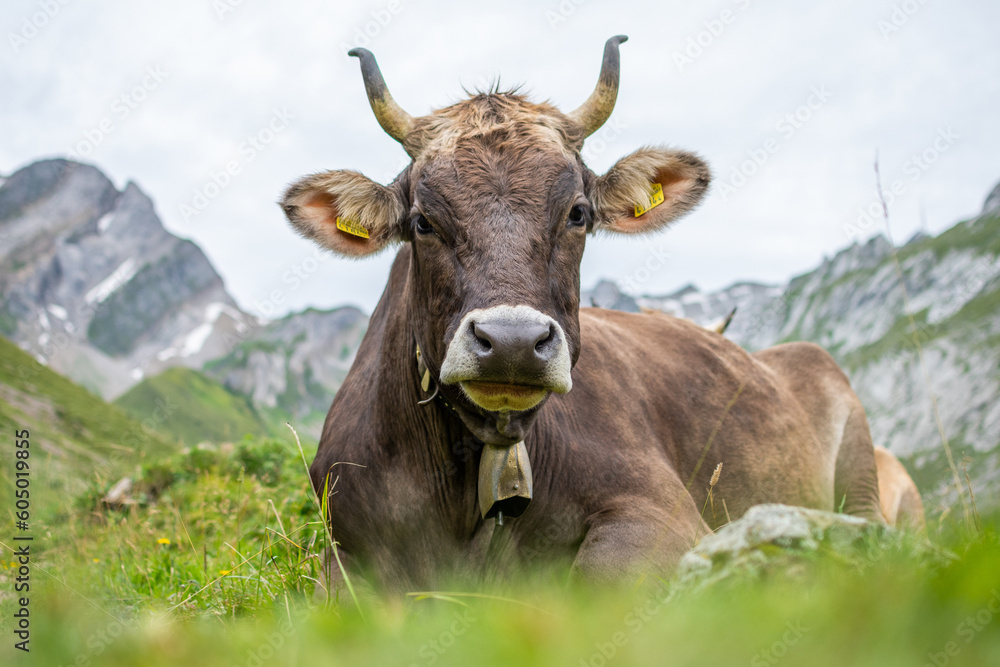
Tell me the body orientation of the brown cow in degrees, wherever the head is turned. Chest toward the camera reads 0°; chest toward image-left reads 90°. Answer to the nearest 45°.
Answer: approximately 45°
